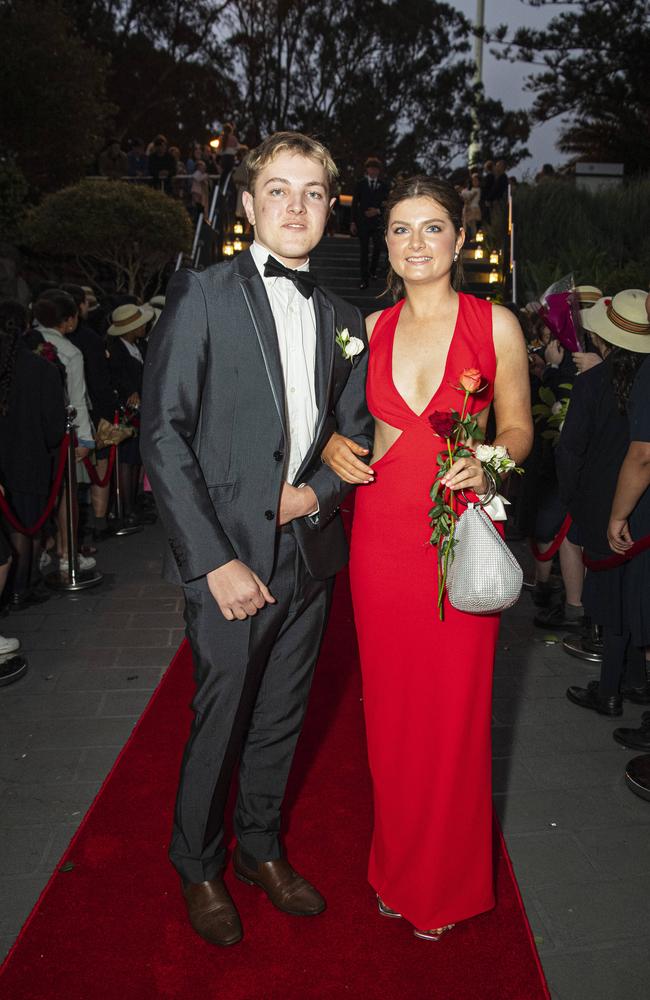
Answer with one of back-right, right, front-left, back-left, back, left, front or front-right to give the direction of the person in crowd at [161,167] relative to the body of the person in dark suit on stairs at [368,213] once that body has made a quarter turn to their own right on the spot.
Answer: front-right

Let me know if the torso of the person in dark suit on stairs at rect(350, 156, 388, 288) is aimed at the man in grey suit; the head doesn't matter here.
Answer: yes

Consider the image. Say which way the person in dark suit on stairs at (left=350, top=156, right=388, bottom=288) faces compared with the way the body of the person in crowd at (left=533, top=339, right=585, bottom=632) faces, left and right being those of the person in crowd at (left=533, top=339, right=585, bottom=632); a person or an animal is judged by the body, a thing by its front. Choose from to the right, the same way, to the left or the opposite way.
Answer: to the left

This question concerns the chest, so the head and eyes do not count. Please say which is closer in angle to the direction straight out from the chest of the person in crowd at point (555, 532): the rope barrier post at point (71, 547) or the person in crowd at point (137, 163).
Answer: the rope barrier post

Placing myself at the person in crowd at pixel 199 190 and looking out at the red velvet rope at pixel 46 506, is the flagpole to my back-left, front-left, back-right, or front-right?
back-left

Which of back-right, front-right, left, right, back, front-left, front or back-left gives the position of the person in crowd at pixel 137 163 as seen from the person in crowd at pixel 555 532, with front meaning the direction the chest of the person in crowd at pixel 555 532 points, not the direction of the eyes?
front-right

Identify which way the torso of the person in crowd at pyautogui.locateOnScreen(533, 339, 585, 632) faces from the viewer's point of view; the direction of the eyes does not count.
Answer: to the viewer's left

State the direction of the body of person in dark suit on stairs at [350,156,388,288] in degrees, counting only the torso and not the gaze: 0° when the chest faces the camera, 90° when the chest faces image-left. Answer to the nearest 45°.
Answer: approximately 0°

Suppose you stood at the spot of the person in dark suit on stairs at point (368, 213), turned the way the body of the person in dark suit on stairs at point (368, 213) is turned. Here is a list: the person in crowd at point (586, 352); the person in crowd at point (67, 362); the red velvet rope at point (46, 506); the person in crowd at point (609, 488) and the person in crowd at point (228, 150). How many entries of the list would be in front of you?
4
